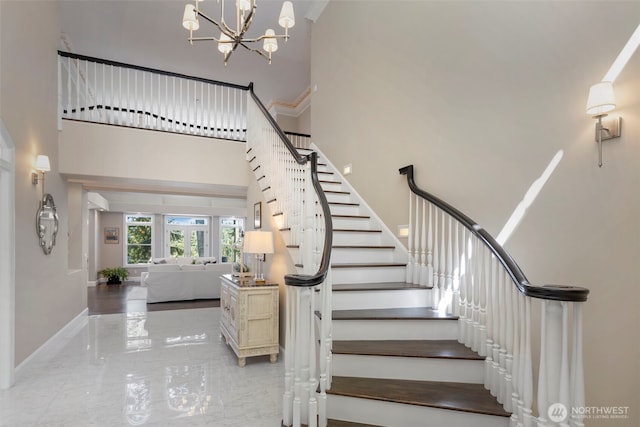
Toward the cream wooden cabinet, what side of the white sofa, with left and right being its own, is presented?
back

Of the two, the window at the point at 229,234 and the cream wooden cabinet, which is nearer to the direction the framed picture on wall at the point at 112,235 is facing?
the cream wooden cabinet

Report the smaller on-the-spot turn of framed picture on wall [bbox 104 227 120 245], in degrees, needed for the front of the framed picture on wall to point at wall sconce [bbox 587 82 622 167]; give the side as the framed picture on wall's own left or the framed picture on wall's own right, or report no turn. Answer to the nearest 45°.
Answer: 0° — it already faces it

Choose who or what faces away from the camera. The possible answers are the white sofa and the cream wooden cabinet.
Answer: the white sofa

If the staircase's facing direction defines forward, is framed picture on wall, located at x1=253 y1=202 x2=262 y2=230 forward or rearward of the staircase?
rearward

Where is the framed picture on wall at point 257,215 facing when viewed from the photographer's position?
facing to the left of the viewer

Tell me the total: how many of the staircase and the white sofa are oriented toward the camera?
1

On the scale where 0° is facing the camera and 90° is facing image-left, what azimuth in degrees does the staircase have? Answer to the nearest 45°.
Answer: approximately 0°
